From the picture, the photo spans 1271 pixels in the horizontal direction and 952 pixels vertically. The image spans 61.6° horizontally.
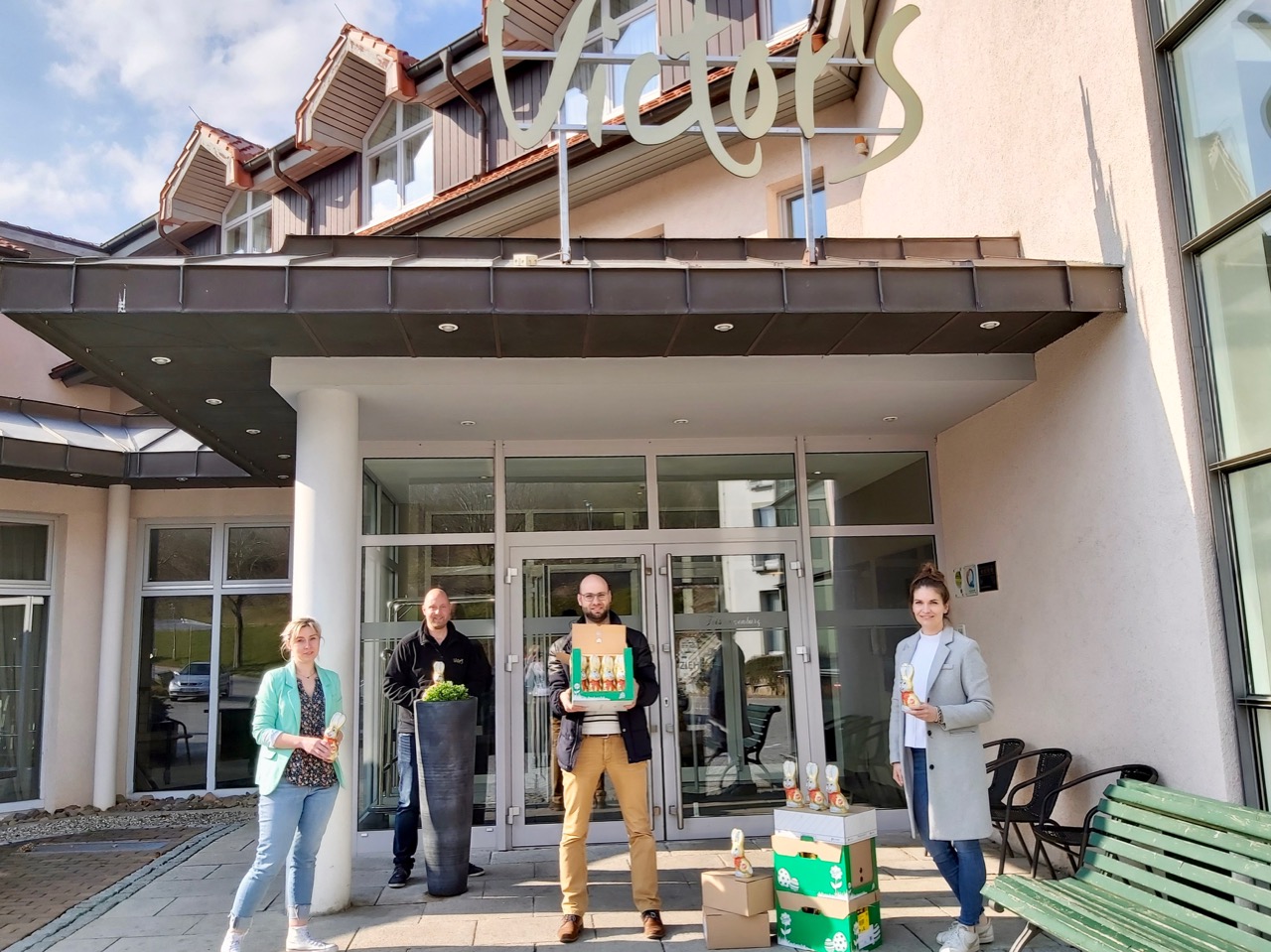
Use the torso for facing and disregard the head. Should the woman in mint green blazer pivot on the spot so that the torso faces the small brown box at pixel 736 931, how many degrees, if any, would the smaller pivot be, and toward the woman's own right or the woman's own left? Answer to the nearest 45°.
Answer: approximately 45° to the woman's own left

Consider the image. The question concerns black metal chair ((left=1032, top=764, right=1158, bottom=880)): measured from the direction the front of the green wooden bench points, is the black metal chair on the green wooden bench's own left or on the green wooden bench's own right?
on the green wooden bench's own right

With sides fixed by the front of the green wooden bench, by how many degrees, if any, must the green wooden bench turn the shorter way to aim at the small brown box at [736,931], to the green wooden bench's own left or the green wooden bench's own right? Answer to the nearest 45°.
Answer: approximately 45° to the green wooden bench's own right

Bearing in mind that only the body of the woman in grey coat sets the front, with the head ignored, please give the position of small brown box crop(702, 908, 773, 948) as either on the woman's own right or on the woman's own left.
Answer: on the woman's own right

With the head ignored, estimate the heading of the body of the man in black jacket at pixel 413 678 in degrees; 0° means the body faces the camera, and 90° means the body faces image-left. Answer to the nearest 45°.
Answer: approximately 0°

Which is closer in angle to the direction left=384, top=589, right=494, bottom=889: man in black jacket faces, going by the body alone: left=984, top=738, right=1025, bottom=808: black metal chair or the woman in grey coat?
the woman in grey coat

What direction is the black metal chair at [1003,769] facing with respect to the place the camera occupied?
facing the viewer and to the left of the viewer

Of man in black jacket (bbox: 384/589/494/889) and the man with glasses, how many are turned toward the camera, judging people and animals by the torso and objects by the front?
2

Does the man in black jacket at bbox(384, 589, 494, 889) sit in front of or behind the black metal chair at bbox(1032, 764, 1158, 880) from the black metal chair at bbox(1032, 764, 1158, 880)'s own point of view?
in front
